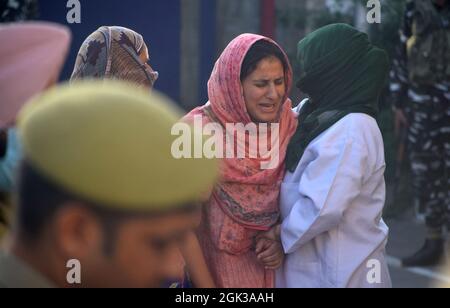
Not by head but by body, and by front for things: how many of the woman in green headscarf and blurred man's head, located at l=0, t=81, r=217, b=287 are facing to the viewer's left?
1

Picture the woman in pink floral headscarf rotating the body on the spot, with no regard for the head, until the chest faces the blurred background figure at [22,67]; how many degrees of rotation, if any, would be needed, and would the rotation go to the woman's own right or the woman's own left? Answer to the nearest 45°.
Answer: approximately 90° to the woman's own right

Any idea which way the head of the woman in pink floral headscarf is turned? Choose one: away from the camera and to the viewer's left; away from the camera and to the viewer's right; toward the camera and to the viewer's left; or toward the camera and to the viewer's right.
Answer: toward the camera and to the viewer's right

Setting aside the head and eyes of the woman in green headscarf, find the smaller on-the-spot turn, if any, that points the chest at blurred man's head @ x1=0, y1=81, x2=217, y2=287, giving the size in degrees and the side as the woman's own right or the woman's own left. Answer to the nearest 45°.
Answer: approximately 90° to the woman's own left

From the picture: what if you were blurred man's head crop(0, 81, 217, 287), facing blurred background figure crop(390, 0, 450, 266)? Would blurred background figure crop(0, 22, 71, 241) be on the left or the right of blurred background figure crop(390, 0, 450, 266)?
left

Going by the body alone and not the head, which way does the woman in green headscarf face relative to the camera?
to the viewer's left

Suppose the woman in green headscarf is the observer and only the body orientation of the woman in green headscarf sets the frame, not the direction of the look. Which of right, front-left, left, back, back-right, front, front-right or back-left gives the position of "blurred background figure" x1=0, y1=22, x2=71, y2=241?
front-left

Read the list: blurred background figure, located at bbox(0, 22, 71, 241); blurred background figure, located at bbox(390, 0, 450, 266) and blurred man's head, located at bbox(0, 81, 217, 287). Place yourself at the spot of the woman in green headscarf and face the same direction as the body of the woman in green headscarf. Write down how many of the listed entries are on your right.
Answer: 1

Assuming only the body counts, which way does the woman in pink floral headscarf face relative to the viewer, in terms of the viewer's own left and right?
facing the viewer and to the right of the viewer

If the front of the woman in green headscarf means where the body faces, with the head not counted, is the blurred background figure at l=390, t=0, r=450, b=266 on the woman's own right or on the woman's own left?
on the woman's own right

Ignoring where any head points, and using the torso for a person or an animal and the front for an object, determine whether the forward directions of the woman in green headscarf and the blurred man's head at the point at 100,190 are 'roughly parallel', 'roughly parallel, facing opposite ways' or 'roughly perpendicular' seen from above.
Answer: roughly parallel, facing opposite ways

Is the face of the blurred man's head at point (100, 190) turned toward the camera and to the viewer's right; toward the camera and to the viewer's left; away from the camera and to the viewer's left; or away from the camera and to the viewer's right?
toward the camera and to the viewer's right

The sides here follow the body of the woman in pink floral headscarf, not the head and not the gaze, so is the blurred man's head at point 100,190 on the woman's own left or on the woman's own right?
on the woman's own right
